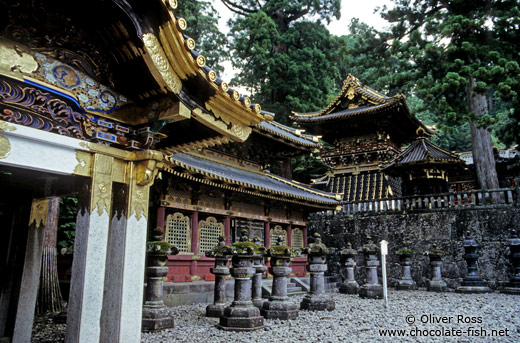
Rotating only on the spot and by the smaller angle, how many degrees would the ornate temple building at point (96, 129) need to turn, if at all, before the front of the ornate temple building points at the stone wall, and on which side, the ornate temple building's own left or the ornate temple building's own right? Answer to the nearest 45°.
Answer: approximately 90° to the ornate temple building's own left

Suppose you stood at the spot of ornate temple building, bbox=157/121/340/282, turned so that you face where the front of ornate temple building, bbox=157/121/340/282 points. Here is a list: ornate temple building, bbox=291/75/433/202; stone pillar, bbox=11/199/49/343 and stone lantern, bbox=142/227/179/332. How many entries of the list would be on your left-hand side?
1

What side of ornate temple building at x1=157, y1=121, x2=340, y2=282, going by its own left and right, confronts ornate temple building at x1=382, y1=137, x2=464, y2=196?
left

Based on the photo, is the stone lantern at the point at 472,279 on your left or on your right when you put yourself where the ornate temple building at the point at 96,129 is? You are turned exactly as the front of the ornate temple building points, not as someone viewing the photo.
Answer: on your left

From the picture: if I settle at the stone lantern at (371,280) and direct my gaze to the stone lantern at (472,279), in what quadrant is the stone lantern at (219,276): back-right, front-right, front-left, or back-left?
back-right

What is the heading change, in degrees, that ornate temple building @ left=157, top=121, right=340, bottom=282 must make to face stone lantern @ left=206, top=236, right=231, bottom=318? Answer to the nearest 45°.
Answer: approximately 45° to its right

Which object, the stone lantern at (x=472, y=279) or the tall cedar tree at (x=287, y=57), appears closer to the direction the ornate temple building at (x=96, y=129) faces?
the stone lantern

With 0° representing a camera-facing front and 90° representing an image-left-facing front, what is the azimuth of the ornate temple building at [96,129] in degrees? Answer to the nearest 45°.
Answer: approximately 315°

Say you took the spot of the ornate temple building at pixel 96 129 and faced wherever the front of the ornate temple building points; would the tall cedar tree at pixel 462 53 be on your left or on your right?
on your left

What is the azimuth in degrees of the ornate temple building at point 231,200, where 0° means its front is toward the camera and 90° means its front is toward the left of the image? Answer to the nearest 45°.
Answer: approximately 315°

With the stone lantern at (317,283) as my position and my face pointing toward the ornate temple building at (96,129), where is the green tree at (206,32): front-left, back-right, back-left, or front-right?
back-right
